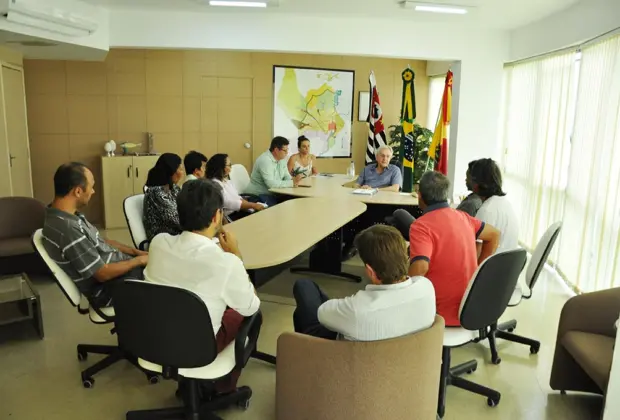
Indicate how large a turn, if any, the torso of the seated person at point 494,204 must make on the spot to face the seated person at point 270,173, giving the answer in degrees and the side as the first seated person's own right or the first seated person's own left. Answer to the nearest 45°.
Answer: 0° — they already face them

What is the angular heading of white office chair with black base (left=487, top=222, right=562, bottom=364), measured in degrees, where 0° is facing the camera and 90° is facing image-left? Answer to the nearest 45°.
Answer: approximately 90°

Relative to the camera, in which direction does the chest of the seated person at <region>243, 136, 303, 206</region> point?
to the viewer's right

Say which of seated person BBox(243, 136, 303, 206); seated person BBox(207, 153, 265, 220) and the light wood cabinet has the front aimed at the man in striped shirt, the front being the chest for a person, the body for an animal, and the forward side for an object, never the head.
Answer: the light wood cabinet

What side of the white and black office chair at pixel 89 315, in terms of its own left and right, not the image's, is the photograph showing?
right

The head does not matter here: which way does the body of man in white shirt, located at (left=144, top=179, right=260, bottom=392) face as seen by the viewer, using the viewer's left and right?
facing away from the viewer and to the right of the viewer

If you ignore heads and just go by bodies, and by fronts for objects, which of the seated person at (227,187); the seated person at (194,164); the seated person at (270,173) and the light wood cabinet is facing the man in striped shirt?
the light wood cabinet

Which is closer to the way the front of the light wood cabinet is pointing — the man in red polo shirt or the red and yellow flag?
the man in red polo shirt

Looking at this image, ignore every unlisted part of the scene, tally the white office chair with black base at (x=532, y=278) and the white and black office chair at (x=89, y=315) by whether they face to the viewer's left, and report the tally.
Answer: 1

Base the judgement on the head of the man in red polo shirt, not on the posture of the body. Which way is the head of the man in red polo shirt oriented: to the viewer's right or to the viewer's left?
to the viewer's left

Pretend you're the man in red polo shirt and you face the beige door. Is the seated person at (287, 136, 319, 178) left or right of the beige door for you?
right
